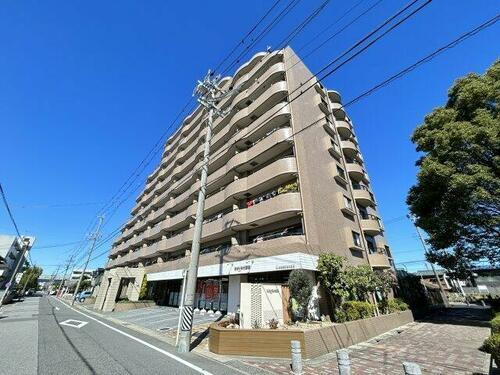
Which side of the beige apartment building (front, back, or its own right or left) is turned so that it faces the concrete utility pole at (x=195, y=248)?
front

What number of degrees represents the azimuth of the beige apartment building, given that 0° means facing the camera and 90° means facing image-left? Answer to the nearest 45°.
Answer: approximately 45°

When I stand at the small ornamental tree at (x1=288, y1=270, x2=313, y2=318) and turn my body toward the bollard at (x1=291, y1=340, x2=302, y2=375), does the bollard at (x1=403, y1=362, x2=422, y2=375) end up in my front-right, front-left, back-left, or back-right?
front-left

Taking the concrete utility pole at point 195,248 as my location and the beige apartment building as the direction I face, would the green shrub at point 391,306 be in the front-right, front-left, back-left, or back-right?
front-right
